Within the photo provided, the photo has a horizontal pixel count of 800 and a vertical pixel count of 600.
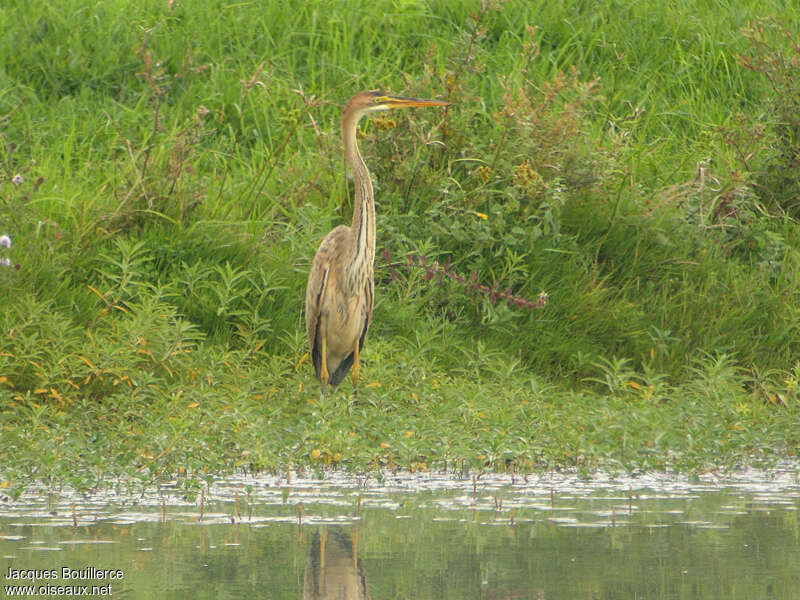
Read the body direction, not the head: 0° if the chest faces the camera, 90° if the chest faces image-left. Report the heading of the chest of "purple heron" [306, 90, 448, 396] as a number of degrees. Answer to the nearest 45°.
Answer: approximately 315°
